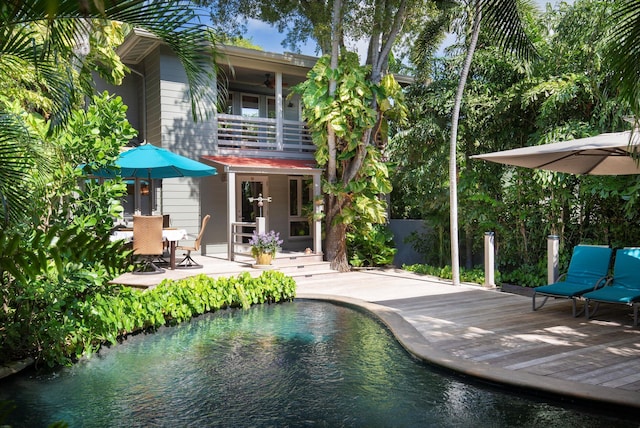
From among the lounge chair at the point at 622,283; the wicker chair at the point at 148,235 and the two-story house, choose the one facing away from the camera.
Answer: the wicker chair

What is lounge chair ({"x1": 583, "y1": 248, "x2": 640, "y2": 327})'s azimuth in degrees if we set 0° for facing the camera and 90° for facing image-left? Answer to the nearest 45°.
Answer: approximately 45°

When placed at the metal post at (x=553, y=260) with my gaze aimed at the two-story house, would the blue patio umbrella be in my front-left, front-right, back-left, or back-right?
front-left

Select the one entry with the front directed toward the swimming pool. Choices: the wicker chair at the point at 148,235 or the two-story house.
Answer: the two-story house

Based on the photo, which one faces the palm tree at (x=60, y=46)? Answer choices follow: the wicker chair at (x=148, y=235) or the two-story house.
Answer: the two-story house

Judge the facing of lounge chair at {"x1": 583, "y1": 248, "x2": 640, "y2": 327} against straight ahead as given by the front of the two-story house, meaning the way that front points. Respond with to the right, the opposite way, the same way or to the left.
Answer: to the right

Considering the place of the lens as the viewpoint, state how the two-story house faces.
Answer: facing the viewer

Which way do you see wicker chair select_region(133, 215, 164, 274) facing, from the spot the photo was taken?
facing away from the viewer

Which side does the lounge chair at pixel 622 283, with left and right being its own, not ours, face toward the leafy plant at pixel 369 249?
right

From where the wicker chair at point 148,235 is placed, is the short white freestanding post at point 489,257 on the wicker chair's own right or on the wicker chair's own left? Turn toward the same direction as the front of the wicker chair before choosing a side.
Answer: on the wicker chair's own right

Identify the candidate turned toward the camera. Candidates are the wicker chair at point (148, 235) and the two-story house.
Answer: the two-story house

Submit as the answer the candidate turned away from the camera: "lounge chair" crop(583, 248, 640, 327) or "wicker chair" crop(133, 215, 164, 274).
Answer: the wicker chair

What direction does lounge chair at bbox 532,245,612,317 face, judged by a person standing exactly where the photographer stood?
facing the viewer and to the left of the viewer

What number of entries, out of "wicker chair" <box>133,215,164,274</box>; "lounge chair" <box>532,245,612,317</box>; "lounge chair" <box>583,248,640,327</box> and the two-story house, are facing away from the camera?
1

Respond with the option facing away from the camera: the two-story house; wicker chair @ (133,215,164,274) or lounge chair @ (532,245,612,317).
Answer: the wicker chair

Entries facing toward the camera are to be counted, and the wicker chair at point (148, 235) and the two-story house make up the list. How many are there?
1

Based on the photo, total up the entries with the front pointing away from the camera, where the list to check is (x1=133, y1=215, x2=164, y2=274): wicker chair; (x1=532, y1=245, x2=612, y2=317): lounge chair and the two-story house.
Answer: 1

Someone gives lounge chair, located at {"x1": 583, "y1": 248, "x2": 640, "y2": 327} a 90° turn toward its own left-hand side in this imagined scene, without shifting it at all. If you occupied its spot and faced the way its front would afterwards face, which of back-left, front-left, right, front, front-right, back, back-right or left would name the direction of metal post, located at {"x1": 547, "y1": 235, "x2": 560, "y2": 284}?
back

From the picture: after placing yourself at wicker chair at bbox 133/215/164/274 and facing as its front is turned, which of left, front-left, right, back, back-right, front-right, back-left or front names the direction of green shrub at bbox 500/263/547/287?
right
